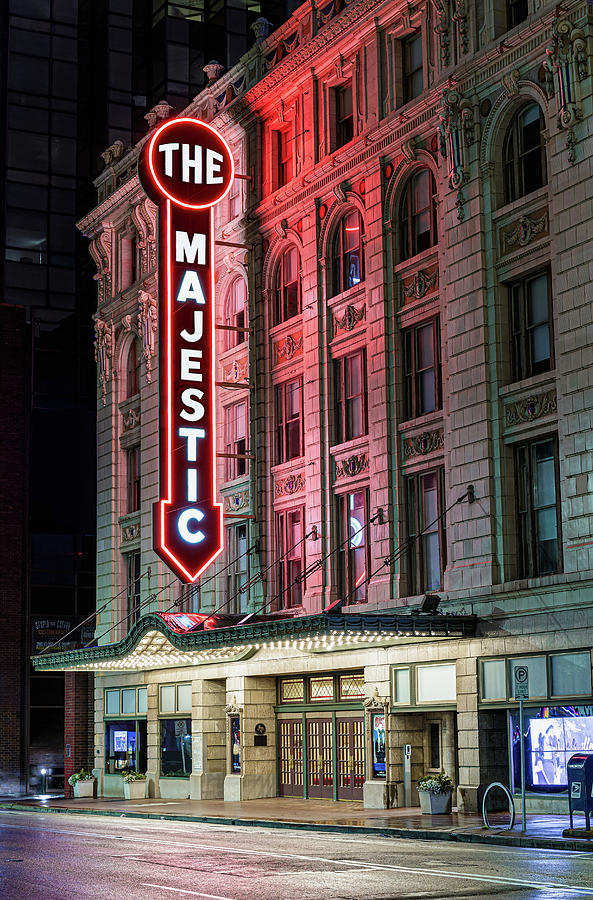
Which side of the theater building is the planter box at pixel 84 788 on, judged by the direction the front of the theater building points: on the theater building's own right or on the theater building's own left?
on the theater building's own right

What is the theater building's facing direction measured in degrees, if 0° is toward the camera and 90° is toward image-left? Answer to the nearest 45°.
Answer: approximately 45°

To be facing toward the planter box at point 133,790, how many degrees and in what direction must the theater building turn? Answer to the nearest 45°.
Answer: approximately 90° to its right
